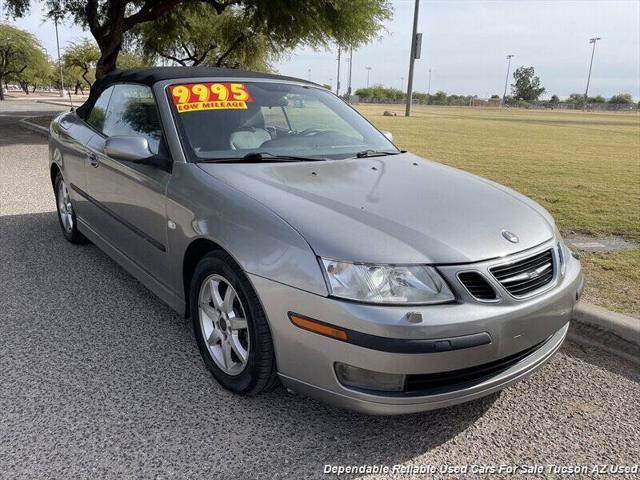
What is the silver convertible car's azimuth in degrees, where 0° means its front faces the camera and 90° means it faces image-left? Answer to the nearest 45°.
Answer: approximately 315°

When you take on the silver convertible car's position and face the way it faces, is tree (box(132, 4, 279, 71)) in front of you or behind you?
behind

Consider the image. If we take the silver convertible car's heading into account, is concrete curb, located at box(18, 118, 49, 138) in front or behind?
behind

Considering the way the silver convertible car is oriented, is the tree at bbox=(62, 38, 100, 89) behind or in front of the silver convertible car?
behind

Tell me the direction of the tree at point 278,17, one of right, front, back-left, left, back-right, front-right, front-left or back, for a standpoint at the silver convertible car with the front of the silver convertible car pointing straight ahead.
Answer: back-left

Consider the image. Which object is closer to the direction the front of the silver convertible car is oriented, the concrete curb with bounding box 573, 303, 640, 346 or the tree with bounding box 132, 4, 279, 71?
the concrete curb

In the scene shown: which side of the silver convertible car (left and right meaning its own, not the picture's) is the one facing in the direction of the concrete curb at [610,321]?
front

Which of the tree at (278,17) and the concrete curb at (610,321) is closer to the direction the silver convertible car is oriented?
the concrete curb
